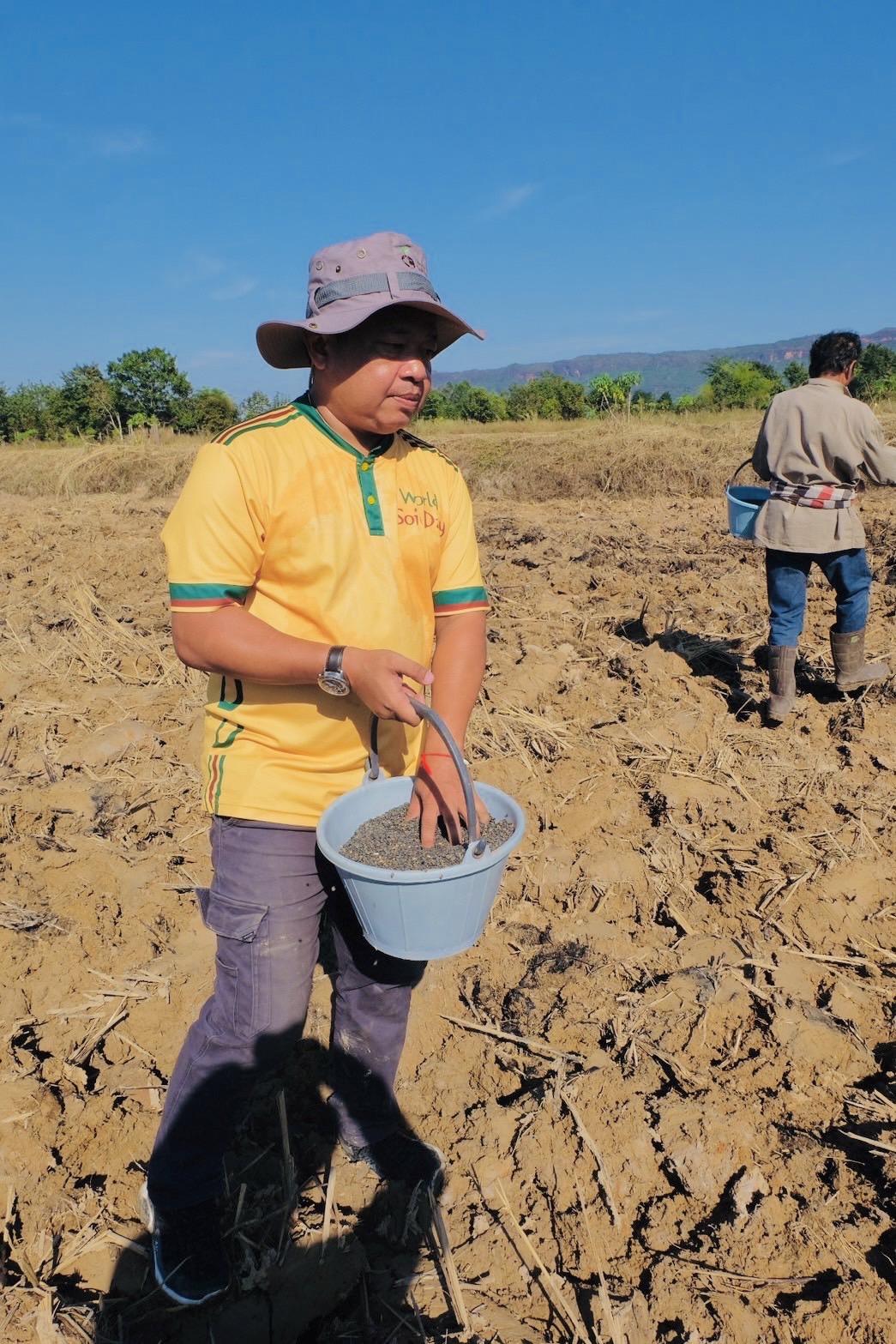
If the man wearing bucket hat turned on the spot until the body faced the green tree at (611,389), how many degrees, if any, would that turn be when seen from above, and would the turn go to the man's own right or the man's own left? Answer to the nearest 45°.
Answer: approximately 135° to the man's own left

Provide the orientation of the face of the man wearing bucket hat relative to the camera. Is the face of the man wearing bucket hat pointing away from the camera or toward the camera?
toward the camera

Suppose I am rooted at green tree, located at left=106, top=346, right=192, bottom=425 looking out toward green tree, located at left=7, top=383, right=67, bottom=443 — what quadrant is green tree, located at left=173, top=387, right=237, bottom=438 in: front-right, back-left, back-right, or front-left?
back-left

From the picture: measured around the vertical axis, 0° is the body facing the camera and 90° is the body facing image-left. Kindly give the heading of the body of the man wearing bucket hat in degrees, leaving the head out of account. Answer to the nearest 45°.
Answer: approximately 315°

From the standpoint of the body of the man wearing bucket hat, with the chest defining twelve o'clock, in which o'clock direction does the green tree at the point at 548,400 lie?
The green tree is roughly at 8 o'clock from the man wearing bucket hat.

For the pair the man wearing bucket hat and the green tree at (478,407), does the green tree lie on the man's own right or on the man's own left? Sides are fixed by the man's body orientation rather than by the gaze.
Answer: on the man's own left

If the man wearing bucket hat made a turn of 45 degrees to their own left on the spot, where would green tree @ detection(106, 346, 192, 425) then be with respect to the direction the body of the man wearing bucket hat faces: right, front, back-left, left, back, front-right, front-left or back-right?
left

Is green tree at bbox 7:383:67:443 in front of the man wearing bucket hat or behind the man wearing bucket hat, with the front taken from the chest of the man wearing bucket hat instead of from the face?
behind

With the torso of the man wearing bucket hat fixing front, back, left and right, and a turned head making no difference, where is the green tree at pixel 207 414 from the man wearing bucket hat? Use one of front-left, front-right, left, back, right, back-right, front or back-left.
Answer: back-left

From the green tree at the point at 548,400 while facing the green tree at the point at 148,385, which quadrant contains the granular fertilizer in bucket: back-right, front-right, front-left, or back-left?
front-left
